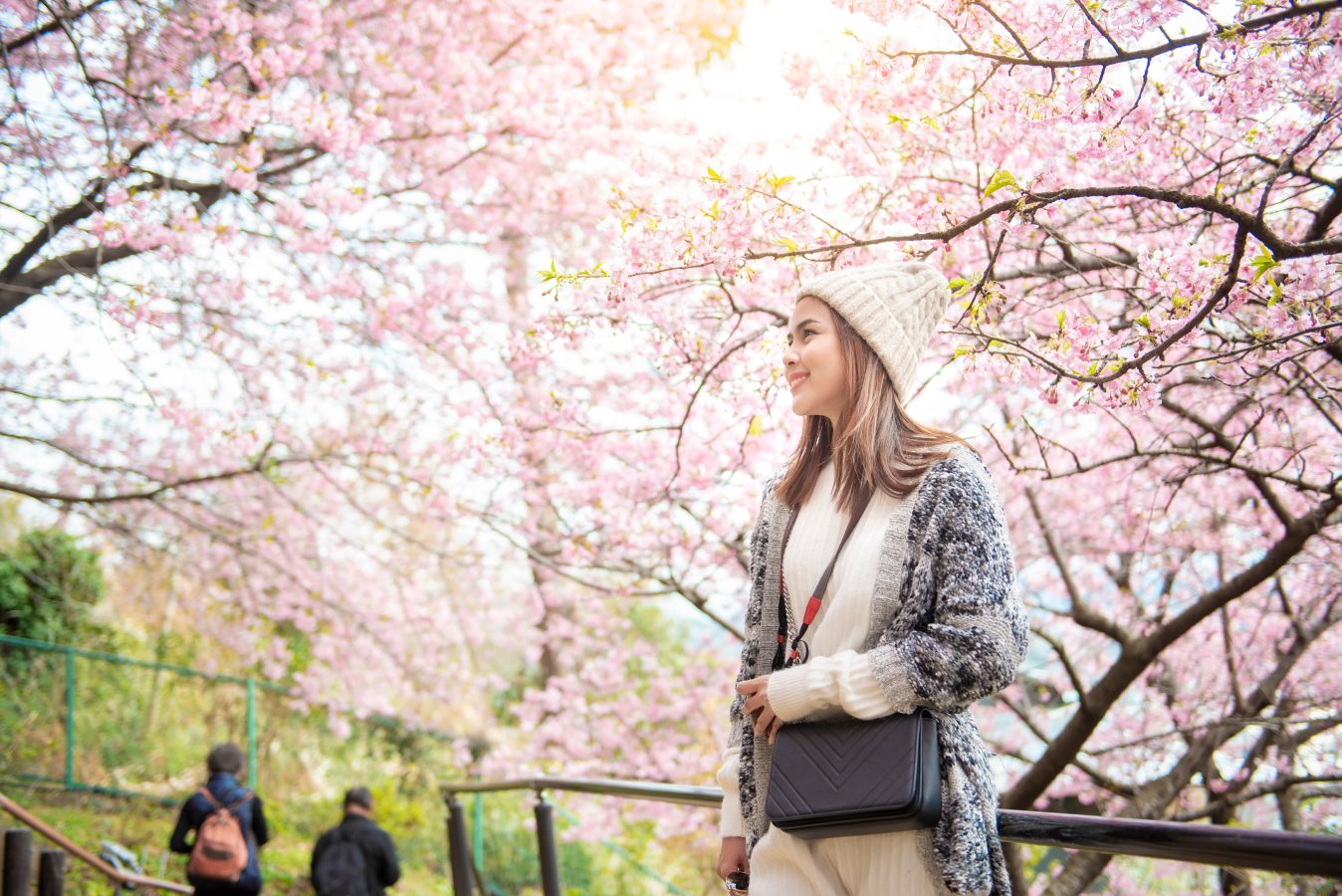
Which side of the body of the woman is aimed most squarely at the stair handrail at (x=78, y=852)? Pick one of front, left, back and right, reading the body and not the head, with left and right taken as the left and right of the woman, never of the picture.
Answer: right

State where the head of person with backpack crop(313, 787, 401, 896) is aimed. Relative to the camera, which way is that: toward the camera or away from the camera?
away from the camera

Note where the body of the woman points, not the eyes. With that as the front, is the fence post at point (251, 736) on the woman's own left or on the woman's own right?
on the woman's own right

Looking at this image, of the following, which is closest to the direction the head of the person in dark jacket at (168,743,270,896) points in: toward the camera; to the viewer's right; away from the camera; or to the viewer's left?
away from the camera

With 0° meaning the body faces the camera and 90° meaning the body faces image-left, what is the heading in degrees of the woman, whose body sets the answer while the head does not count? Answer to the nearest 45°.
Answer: approximately 45°

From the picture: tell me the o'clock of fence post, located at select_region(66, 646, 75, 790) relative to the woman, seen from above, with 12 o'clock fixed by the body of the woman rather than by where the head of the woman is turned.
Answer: The fence post is roughly at 3 o'clock from the woman.

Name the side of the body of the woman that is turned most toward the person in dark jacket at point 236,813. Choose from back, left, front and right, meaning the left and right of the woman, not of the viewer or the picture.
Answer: right

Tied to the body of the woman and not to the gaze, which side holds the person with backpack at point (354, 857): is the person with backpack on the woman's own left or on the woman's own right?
on the woman's own right

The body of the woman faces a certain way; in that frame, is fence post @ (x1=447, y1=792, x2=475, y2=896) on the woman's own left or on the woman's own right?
on the woman's own right
